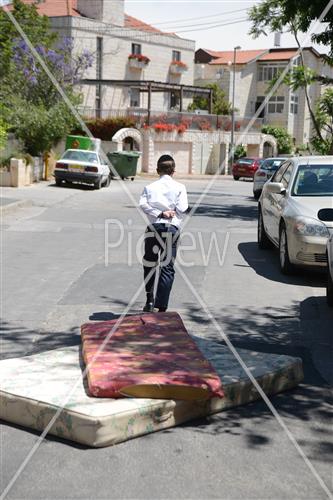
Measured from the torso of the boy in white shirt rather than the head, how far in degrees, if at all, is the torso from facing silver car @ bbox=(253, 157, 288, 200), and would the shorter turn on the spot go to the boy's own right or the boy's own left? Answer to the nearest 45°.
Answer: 0° — they already face it

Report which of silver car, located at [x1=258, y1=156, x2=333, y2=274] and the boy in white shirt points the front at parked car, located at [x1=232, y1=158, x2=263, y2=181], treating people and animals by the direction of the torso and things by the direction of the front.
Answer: the boy in white shirt

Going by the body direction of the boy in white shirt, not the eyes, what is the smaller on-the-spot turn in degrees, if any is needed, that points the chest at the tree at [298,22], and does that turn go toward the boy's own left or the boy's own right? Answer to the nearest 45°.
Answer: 0° — they already face it

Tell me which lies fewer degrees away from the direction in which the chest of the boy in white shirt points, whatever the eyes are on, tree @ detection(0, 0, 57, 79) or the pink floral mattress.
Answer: the tree

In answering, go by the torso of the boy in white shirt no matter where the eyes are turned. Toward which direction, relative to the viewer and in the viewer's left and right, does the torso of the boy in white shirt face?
facing away from the viewer

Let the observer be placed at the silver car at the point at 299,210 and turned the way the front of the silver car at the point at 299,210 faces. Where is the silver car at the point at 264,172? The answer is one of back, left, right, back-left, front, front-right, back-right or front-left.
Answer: back-left

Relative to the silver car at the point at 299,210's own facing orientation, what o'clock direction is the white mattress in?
The white mattress is roughly at 2 o'clock from the silver car.

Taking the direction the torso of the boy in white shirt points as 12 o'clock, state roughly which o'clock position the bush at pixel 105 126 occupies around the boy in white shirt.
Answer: The bush is roughly at 12 o'clock from the boy in white shirt.

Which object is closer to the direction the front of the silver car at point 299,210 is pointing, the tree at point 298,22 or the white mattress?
the white mattress

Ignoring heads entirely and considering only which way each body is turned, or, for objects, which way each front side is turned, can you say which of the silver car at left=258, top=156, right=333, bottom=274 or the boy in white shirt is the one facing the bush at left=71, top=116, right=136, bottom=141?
the boy in white shirt

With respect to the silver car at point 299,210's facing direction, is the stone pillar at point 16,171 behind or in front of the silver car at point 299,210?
behind

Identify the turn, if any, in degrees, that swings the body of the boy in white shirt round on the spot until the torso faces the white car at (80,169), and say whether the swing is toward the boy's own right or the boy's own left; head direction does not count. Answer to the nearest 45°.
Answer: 0° — they already face it

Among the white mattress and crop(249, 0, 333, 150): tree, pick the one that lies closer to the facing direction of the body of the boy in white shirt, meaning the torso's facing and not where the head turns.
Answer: the tree

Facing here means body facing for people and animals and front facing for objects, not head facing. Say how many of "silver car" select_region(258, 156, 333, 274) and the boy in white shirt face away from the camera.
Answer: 1

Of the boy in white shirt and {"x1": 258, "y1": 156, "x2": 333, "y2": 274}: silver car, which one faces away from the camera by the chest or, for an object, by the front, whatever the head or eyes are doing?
the boy in white shirt

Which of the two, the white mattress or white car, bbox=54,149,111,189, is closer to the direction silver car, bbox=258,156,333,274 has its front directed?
the white mattress
